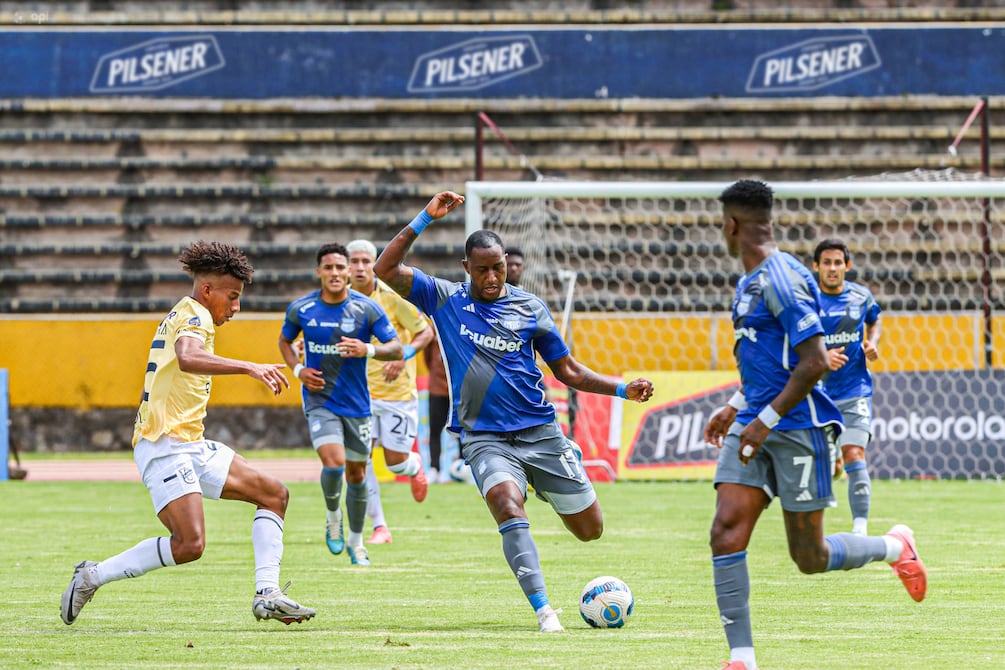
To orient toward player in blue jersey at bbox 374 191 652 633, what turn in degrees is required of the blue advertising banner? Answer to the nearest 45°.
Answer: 0° — it already faces them

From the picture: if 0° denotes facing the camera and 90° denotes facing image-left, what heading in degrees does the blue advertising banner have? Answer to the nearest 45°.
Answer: approximately 0°

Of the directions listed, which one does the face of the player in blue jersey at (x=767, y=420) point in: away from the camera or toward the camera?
away from the camera

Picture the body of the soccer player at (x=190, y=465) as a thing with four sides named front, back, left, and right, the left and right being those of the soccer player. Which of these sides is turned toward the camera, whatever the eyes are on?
right

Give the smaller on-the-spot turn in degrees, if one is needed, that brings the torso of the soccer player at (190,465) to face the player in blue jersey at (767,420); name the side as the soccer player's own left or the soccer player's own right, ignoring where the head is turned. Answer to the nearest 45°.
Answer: approximately 45° to the soccer player's own right

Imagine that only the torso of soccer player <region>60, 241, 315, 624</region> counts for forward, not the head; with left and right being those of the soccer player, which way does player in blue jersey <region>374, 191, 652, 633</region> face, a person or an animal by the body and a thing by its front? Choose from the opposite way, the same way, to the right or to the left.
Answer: to the right

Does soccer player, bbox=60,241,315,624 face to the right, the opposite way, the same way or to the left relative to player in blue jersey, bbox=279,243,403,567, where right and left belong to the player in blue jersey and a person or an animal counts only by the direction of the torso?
to the left

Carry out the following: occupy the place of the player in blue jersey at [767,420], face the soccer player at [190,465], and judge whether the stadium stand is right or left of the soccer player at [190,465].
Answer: right
